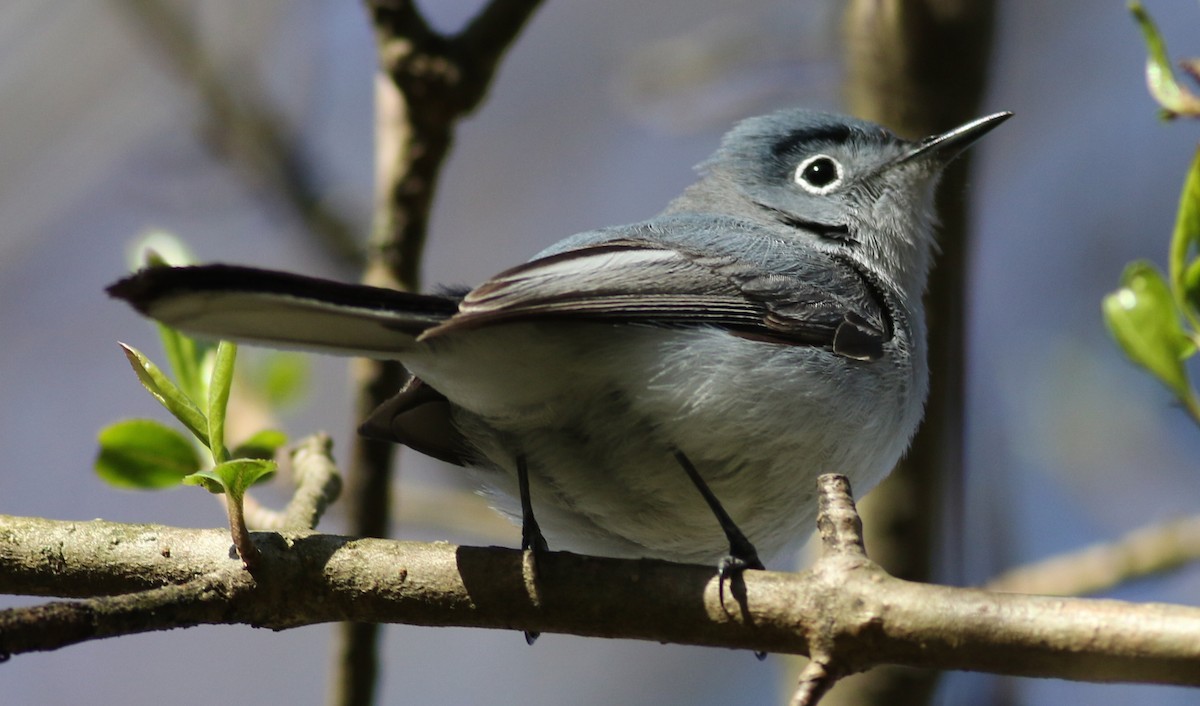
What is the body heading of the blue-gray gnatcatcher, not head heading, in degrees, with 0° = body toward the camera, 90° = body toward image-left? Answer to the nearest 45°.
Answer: approximately 270°

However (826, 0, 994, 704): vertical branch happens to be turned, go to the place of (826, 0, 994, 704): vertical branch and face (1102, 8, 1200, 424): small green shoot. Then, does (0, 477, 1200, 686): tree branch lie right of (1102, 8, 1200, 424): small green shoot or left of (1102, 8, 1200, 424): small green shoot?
right

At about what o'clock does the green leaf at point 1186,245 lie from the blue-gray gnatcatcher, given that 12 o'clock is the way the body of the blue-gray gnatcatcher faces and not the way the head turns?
The green leaf is roughly at 1 o'clock from the blue-gray gnatcatcher.

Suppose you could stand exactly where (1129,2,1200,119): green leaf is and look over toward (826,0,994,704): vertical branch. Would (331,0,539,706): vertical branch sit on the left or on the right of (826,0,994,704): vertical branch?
left

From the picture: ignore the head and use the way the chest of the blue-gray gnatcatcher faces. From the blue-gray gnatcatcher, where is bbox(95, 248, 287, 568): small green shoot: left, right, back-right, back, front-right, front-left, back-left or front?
back
